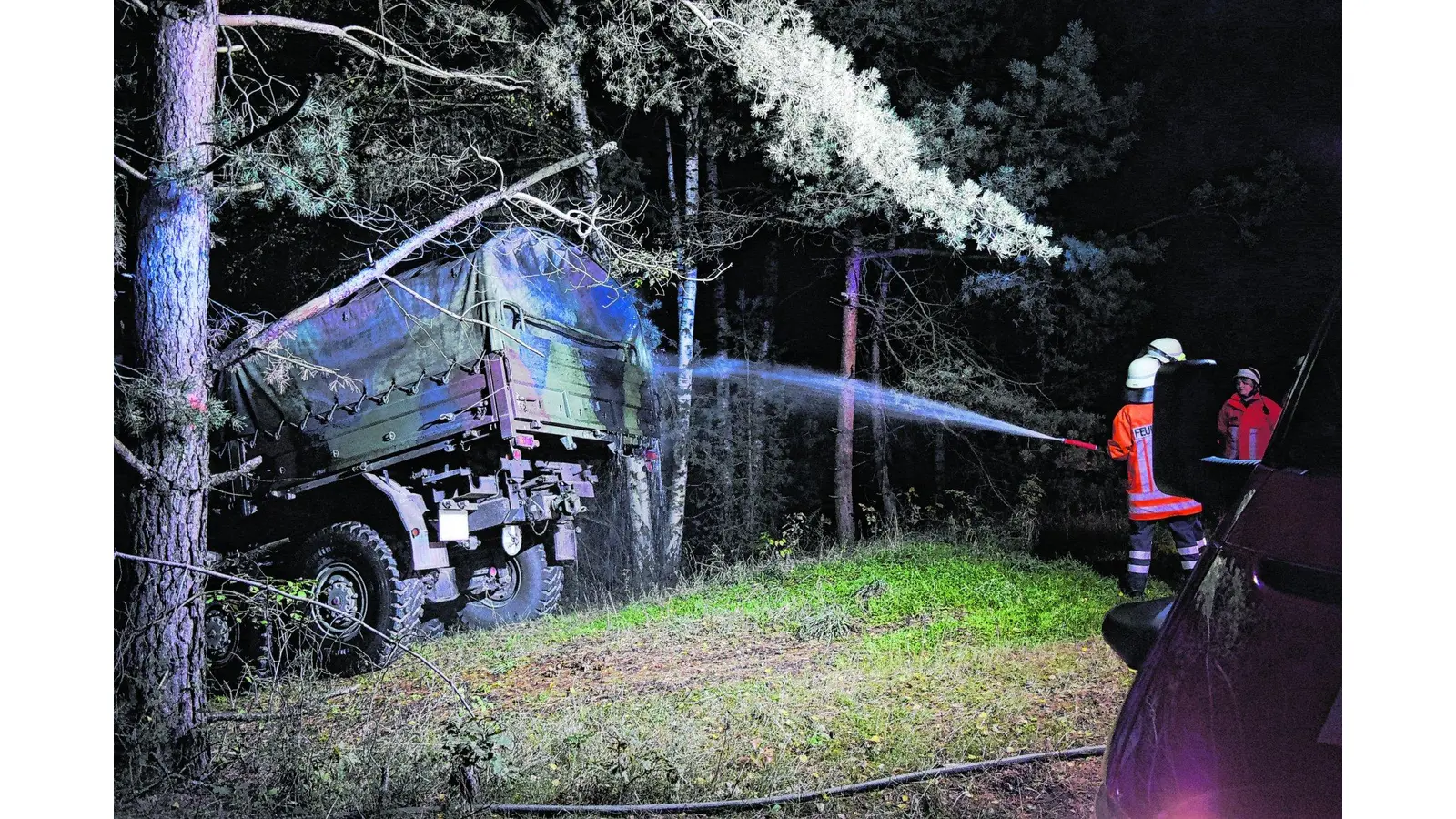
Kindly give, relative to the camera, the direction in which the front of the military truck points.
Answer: facing away from the viewer and to the left of the viewer

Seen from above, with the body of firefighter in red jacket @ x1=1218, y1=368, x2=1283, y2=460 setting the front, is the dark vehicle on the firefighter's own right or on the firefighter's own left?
on the firefighter's own left

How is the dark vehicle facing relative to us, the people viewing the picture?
facing away from the viewer and to the left of the viewer

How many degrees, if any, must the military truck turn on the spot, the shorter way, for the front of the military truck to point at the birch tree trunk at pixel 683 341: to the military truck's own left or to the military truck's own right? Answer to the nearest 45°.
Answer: approximately 135° to the military truck's own right

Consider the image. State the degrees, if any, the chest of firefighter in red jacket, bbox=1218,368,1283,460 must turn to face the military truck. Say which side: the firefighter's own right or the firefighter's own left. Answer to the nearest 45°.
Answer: approximately 45° to the firefighter's own right
